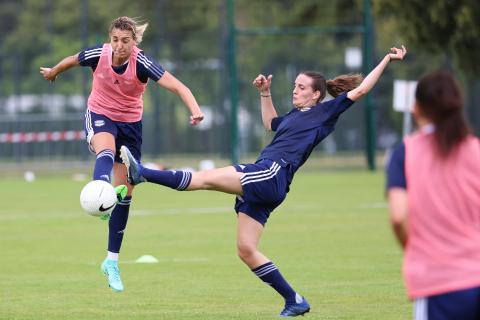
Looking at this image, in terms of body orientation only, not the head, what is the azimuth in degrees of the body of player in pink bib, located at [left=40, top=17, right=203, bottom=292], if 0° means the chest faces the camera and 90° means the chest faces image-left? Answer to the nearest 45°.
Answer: approximately 0°

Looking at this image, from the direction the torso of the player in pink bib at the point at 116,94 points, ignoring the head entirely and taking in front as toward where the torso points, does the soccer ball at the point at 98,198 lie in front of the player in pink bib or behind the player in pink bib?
in front

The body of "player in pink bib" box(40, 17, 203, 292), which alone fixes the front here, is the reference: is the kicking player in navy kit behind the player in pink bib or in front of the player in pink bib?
in front

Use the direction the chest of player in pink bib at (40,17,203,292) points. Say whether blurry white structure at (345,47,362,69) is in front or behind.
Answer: behind
